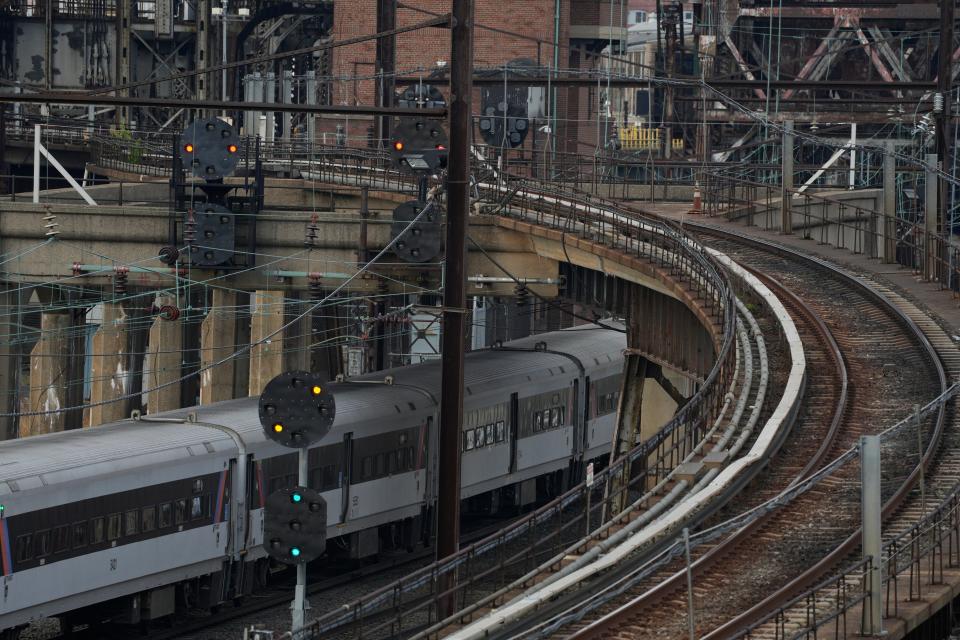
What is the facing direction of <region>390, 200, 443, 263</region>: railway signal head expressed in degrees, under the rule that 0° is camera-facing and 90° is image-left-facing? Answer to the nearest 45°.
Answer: approximately 0°

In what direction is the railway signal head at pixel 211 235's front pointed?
toward the camera

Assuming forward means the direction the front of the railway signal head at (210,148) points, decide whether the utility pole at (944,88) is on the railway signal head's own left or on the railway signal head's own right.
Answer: on the railway signal head's own left

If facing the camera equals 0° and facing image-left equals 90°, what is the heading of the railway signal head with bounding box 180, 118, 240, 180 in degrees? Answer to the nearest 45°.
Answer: approximately 0°

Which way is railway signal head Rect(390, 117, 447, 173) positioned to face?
toward the camera

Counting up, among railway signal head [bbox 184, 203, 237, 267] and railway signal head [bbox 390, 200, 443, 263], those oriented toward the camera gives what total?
2

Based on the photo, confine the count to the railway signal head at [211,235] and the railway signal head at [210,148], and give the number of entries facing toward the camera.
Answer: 2
